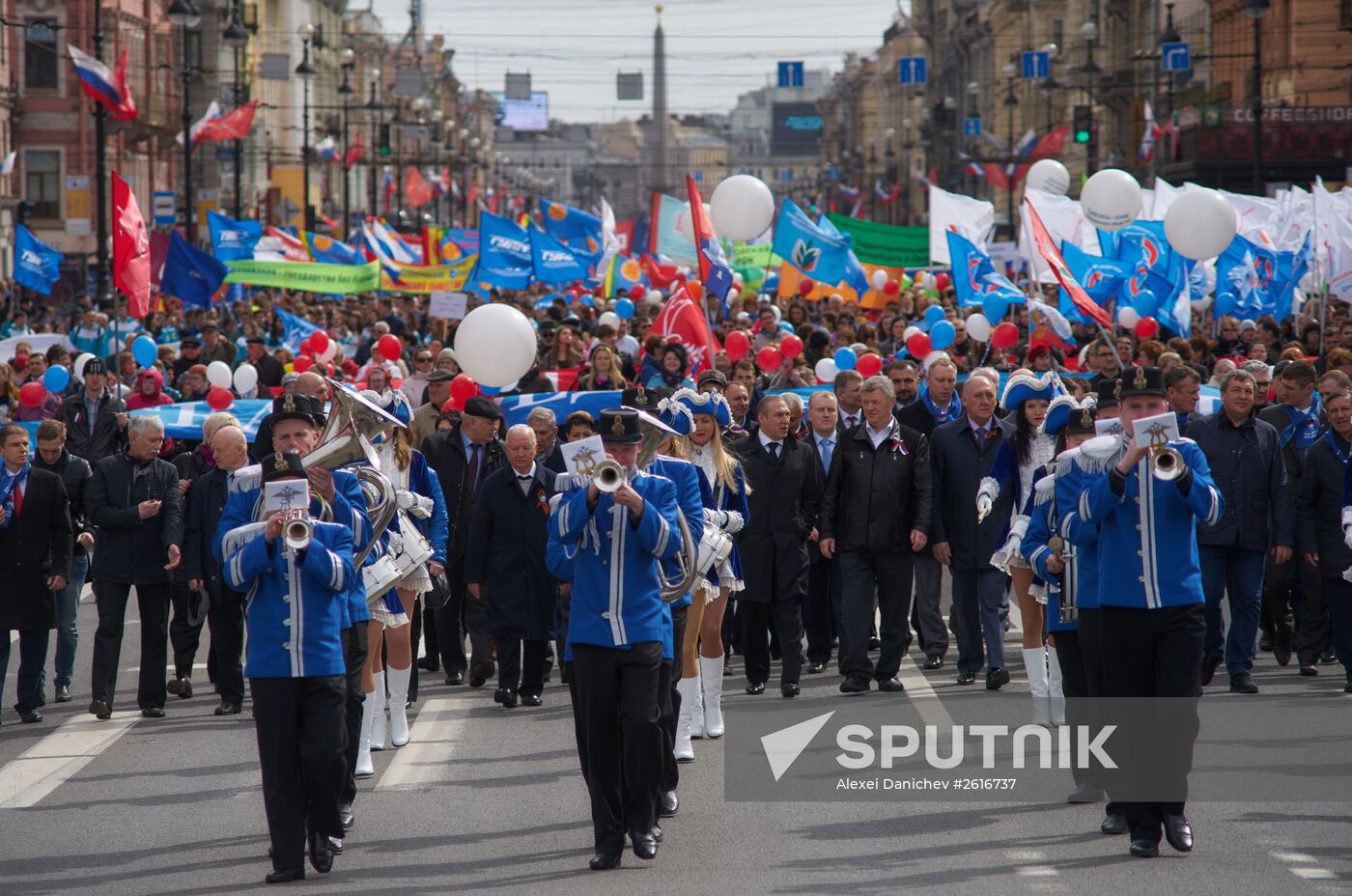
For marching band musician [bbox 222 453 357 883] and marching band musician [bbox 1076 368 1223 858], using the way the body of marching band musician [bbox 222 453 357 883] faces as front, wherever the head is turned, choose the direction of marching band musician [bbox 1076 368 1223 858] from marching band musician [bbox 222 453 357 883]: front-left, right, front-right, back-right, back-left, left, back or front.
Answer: left

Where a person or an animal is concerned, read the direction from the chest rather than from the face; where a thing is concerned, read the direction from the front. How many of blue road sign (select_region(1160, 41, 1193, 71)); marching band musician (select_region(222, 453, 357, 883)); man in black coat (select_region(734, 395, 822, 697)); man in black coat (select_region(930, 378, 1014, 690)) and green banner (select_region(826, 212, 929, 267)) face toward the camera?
5

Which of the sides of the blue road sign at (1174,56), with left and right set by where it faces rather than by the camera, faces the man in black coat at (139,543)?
front

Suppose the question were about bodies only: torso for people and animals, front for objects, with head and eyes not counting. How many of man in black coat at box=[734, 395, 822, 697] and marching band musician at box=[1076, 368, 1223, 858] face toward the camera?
2

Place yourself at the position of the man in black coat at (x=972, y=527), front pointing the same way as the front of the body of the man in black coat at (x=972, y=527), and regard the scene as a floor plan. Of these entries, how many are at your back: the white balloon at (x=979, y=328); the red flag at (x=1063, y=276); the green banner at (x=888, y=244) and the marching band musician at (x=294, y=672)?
3

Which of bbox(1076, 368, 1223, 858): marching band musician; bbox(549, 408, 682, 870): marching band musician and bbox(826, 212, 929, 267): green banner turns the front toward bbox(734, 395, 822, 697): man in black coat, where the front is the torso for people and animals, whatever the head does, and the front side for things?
the green banner

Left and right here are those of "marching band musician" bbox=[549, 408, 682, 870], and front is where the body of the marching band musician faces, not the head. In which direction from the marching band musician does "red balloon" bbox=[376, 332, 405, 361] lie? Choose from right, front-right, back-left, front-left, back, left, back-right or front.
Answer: back

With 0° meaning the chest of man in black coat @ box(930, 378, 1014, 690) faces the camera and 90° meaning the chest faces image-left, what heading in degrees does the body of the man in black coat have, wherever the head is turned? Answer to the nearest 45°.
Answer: approximately 0°

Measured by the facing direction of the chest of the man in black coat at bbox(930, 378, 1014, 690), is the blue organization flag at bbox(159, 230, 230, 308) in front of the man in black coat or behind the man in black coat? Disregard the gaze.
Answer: behind

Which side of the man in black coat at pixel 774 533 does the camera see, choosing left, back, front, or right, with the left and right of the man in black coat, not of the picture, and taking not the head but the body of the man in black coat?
front

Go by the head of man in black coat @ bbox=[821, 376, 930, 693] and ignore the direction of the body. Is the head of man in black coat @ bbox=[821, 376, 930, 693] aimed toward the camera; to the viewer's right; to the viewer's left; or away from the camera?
toward the camera

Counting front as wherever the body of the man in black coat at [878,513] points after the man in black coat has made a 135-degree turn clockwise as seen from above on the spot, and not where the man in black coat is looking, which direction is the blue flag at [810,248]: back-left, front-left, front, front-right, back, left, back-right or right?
front-right

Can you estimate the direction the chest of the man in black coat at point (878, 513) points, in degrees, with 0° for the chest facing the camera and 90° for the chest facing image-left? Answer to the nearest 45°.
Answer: approximately 0°

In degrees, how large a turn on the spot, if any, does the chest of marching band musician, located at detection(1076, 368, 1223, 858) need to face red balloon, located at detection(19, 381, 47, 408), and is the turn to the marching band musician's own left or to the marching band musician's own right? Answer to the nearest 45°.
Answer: approximately 135° to the marching band musician's own right

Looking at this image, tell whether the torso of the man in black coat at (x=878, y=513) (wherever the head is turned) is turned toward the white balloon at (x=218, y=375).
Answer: no

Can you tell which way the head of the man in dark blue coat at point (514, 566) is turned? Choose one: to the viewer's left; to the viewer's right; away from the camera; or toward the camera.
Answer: toward the camera

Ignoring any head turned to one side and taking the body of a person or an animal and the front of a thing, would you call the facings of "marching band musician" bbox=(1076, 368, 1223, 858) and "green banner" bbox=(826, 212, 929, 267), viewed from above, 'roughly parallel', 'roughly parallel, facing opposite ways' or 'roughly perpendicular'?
roughly parallel

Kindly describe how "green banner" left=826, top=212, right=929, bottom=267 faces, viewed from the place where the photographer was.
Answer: facing the viewer
